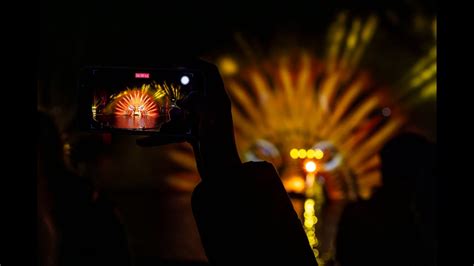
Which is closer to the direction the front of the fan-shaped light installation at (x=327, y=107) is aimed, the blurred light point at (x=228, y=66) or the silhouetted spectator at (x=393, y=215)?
the silhouetted spectator

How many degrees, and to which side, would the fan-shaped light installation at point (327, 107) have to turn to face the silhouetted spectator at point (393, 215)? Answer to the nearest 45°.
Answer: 0° — it already faces them

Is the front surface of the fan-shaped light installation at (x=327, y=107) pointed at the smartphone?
yes

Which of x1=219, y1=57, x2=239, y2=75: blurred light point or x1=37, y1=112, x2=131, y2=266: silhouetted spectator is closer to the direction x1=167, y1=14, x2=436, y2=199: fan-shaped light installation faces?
the silhouetted spectator

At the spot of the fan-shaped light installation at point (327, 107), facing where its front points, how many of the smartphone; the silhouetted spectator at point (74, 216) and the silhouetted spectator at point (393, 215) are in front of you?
3

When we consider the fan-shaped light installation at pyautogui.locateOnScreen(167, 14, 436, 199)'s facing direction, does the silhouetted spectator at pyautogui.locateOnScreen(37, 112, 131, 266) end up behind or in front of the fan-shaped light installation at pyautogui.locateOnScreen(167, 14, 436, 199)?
in front

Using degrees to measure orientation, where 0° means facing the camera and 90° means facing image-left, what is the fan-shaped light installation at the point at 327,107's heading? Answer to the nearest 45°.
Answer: approximately 0°
